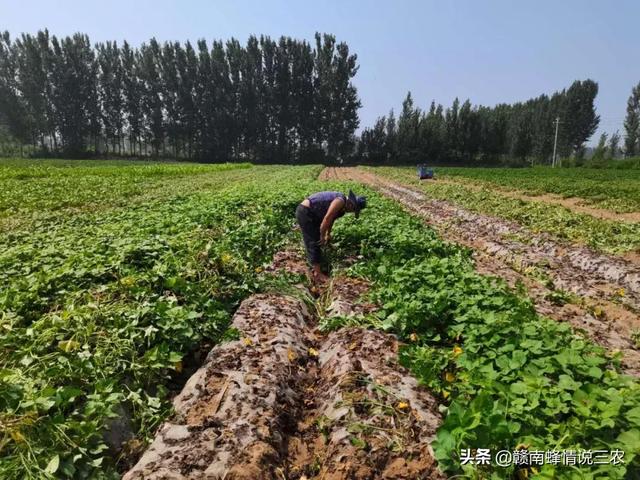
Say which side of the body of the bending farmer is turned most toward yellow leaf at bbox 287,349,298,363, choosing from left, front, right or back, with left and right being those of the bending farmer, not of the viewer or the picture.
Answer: right

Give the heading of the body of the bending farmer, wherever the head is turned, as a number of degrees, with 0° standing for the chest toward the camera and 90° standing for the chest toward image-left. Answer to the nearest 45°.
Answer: approximately 270°

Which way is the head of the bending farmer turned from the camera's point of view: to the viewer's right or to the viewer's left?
to the viewer's right
